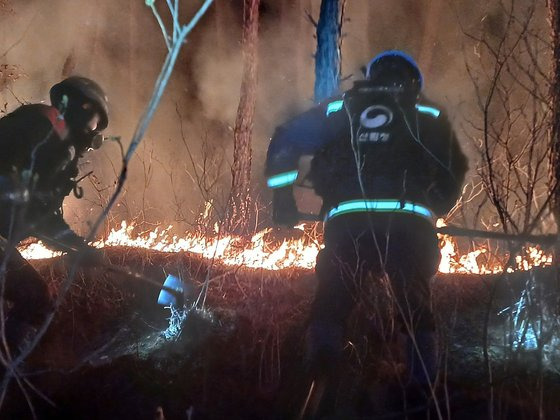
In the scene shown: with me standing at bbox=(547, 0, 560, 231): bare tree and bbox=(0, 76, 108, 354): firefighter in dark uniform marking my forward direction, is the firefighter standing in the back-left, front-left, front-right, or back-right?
front-left

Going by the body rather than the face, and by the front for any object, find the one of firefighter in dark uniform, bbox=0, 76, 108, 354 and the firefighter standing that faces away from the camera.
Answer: the firefighter standing

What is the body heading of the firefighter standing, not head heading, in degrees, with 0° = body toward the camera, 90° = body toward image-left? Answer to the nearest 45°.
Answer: approximately 180°

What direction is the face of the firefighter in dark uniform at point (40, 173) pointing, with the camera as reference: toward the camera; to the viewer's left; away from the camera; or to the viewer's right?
to the viewer's right

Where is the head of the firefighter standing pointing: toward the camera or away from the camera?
away from the camera

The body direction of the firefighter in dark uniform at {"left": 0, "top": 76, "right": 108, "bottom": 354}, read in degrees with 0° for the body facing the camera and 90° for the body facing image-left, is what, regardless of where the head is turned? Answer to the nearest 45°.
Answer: approximately 270°

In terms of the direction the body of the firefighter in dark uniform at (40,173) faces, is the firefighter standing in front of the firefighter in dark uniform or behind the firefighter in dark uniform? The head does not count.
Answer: in front

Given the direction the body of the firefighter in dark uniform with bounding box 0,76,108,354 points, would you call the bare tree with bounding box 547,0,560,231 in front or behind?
in front

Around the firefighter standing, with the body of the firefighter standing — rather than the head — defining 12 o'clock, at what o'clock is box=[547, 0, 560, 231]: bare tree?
The bare tree is roughly at 2 o'clock from the firefighter standing.

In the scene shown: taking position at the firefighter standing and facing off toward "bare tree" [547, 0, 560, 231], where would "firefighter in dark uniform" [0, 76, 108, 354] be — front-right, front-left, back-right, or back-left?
back-left

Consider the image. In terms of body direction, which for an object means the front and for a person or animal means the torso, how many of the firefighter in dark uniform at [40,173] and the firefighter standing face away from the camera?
1

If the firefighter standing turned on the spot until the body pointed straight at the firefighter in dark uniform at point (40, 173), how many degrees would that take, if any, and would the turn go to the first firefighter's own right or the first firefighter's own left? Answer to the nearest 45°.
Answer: approximately 90° to the first firefighter's own left
